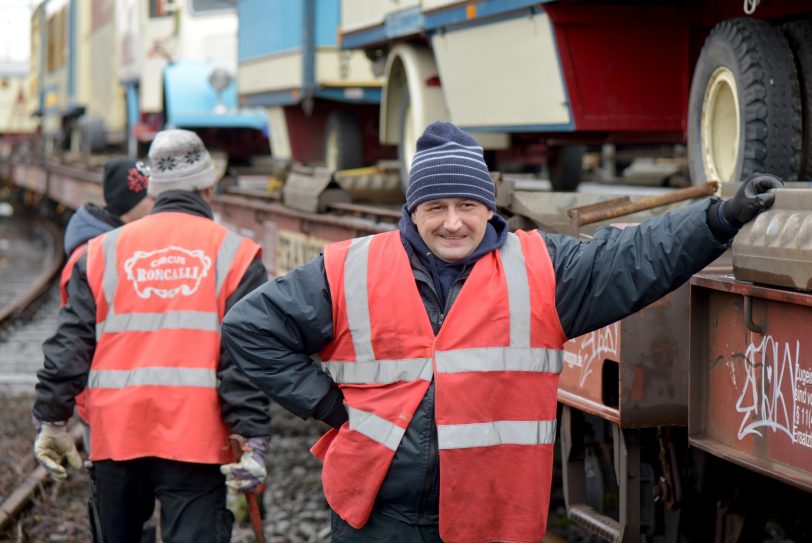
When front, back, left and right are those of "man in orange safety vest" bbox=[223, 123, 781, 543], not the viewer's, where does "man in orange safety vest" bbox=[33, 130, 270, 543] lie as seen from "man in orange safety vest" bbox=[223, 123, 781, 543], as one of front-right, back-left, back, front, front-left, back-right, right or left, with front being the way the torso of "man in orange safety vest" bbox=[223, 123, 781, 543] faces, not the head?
back-right

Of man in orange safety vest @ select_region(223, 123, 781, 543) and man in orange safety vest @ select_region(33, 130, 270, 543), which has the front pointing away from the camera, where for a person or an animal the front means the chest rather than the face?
man in orange safety vest @ select_region(33, 130, 270, 543)

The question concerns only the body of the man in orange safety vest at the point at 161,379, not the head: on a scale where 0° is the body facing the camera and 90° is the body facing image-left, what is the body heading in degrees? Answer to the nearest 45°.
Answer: approximately 180°

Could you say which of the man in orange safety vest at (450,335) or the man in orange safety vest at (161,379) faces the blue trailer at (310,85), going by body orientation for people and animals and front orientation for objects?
the man in orange safety vest at (161,379)

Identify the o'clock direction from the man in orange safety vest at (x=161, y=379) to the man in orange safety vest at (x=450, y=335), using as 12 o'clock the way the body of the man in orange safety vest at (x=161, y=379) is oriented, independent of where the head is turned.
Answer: the man in orange safety vest at (x=450, y=335) is roughly at 5 o'clock from the man in orange safety vest at (x=161, y=379).

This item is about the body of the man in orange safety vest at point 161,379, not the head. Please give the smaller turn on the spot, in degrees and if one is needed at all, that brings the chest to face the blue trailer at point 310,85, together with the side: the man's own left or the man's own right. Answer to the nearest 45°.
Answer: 0° — they already face it

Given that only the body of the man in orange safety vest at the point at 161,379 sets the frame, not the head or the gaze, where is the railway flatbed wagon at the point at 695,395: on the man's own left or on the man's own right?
on the man's own right

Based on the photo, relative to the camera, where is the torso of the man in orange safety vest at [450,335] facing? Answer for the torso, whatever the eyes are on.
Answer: toward the camera

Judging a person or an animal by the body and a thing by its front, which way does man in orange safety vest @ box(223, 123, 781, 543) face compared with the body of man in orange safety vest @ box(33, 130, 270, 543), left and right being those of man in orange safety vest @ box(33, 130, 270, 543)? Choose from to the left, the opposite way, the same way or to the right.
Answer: the opposite way

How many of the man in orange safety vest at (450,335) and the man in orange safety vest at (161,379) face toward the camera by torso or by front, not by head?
1

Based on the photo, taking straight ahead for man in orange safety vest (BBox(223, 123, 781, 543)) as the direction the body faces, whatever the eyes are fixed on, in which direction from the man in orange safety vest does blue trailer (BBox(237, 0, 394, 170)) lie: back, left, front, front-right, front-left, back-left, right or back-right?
back
